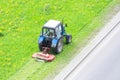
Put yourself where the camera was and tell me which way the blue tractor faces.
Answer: facing away from the viewer and to the right of the viewer
